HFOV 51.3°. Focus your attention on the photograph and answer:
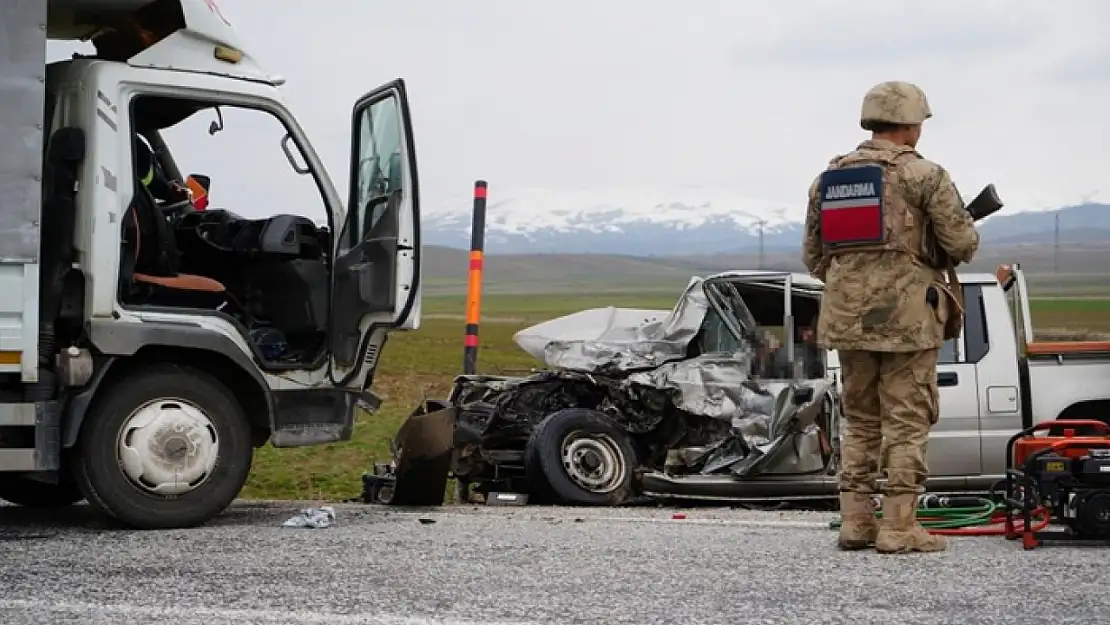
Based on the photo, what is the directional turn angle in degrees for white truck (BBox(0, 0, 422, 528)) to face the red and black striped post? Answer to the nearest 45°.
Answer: approximately 45° to its left

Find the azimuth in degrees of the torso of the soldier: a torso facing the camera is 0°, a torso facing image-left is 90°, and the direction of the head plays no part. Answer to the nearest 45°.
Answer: approximately 225°

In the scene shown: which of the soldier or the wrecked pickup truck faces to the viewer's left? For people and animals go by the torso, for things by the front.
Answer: the wrecked pickup truck

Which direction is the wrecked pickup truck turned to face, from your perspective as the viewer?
facing to the left of the viewer

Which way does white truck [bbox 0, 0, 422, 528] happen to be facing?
to the viewer's right

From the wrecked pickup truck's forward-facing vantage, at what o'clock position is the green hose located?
The green hose is roughly at 8 o'clock from the wrecked pickup truck.

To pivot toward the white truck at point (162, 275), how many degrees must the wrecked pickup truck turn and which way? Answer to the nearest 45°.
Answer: approximately 45° to its left

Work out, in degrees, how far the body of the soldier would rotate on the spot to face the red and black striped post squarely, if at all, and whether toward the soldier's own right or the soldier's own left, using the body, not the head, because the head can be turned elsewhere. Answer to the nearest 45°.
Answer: approximately 90° to the soldier's own left

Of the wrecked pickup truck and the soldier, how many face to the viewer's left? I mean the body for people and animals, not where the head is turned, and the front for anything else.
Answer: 1
